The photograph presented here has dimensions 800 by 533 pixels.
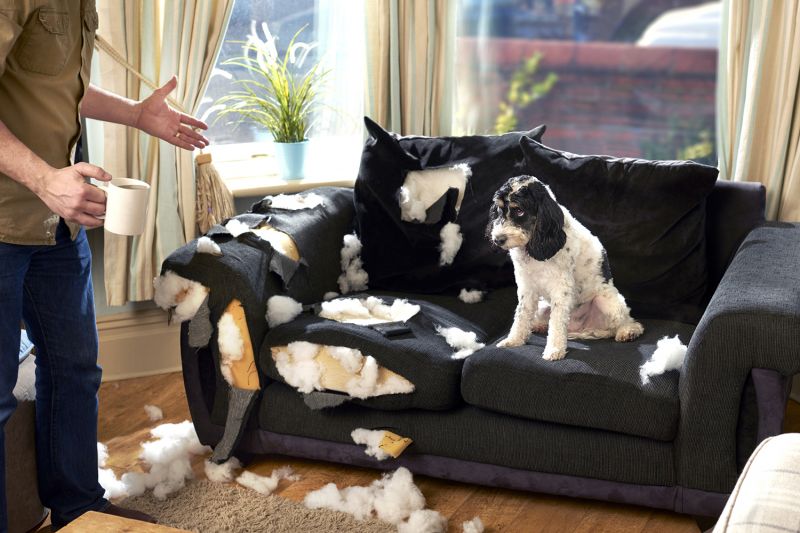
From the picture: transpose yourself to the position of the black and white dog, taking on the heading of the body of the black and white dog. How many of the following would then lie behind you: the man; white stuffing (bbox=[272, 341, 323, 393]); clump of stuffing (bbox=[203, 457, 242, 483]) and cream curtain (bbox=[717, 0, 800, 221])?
1

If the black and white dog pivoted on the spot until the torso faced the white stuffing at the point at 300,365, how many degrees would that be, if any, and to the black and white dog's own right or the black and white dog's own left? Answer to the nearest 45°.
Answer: approximately 45° to the black and white dog's own right

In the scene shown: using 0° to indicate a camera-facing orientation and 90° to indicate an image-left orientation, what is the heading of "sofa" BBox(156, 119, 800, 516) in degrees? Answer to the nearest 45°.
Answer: approximately 45°

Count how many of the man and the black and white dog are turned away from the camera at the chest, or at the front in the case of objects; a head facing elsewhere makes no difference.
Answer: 0

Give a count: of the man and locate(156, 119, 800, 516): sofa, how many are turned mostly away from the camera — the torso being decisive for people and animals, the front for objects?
0

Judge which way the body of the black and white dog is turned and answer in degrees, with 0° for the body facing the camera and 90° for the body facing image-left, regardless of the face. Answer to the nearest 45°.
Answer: approximately 45°

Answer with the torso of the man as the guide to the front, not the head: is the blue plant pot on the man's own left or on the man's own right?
on the man's own left

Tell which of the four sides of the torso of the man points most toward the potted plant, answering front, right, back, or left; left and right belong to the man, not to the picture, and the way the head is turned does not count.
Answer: left

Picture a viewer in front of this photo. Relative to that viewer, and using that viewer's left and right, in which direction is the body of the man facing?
facing the viewer and to the right of the viewer

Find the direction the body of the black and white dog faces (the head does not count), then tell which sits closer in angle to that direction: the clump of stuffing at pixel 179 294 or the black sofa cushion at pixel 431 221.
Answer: the clump of stuffing
